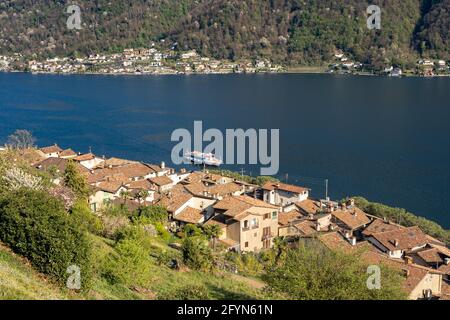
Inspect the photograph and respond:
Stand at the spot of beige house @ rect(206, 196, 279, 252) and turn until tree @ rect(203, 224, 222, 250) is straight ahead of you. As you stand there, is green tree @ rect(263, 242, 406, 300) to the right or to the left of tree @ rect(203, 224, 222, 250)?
left

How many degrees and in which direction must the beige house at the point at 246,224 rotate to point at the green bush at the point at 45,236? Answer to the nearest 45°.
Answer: approximately 45° to its right

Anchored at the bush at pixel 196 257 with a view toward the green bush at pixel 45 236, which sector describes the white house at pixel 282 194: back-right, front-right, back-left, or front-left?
back-right

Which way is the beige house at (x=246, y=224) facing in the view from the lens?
facing the viewer and to the right of the viewer

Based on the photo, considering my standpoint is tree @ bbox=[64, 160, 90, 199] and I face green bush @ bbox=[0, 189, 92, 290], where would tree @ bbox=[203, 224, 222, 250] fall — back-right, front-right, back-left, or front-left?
front-left

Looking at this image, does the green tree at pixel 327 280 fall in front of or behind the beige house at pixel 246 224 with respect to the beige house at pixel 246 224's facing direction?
in front

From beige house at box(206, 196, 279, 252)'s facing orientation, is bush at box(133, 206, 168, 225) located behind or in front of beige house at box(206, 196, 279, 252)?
behind

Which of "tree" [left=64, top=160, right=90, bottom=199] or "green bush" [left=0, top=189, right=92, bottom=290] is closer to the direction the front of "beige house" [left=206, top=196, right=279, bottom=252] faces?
the green bush

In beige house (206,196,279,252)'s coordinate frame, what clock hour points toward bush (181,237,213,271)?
The bush is roughly at 2 o'clock from the beige house.

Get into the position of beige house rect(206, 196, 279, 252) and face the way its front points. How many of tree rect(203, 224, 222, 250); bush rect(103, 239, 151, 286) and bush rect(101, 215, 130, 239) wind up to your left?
0

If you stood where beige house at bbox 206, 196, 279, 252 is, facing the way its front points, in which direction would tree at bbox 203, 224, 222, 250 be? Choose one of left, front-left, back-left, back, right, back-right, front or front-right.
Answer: right

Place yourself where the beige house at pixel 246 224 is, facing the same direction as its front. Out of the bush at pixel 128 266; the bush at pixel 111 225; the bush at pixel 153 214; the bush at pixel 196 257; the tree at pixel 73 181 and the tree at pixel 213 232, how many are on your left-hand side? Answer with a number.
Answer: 0

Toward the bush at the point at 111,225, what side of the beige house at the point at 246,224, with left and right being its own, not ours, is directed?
right

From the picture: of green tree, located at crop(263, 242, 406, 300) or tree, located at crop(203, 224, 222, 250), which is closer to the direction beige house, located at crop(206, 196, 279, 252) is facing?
the green tree

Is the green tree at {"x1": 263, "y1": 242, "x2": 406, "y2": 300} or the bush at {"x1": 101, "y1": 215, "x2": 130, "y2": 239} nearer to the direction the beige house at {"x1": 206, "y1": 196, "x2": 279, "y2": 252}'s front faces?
the green tree
